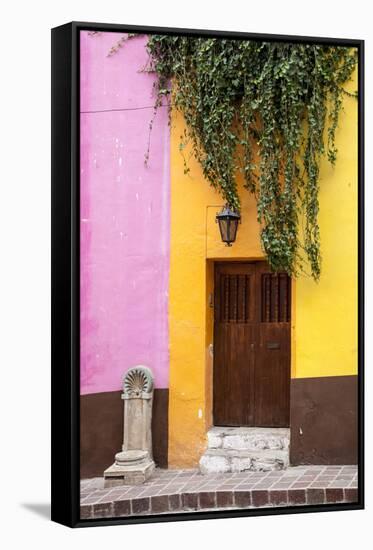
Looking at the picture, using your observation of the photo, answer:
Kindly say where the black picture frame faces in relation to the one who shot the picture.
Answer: facing the viewer and to the right of the viewer
